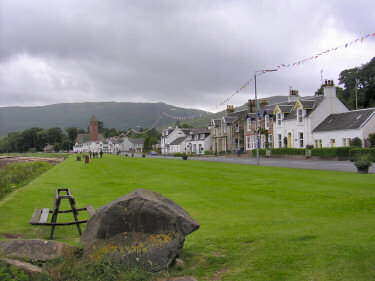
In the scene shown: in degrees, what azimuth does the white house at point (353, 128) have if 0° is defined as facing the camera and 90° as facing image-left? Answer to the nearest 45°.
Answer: approximately 45°

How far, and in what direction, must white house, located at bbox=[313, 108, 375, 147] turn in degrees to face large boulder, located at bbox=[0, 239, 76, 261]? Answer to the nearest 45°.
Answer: approximately 45° to its left

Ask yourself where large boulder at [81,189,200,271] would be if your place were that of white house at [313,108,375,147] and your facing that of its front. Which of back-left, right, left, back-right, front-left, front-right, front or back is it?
front-left

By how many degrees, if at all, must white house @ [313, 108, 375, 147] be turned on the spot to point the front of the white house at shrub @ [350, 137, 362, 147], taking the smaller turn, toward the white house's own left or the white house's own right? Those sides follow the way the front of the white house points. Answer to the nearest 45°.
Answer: approximately 45° to the white house's own left
